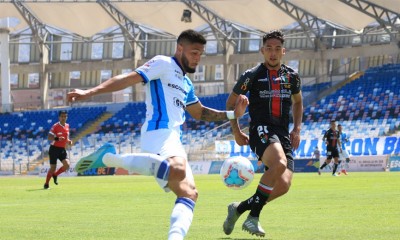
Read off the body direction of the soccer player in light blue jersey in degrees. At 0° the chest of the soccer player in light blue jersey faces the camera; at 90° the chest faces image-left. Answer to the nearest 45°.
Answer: approximately 315°
